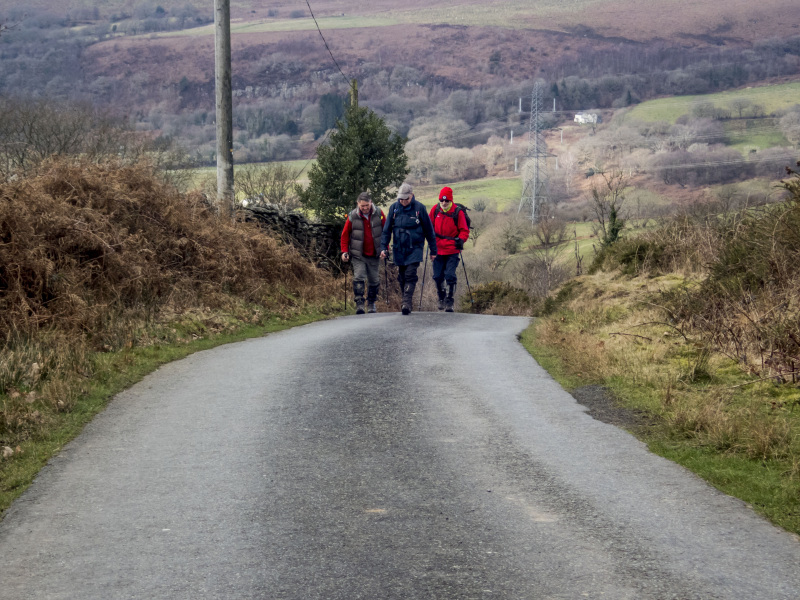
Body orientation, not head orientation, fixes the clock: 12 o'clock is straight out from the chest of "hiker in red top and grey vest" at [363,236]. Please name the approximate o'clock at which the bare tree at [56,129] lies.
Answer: The bare tree is roughly at 5 o'clock from the hiker in red top and grey vest.

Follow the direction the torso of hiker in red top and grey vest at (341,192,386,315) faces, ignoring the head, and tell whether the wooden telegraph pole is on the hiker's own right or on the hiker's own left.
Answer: on the hiker's own right

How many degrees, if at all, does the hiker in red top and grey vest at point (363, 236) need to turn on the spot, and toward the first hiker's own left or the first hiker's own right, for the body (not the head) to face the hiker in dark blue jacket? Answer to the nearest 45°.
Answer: approximately 45° to the first hiker's own left

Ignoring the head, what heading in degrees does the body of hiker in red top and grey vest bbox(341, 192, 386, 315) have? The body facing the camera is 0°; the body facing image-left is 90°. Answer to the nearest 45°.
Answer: approximately 0°

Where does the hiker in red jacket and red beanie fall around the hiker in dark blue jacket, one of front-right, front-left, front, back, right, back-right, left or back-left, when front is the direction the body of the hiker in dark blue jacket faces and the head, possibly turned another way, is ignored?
back-left

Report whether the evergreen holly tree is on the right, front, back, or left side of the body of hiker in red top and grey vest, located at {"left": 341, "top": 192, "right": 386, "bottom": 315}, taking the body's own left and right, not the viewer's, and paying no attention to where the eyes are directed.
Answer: back
